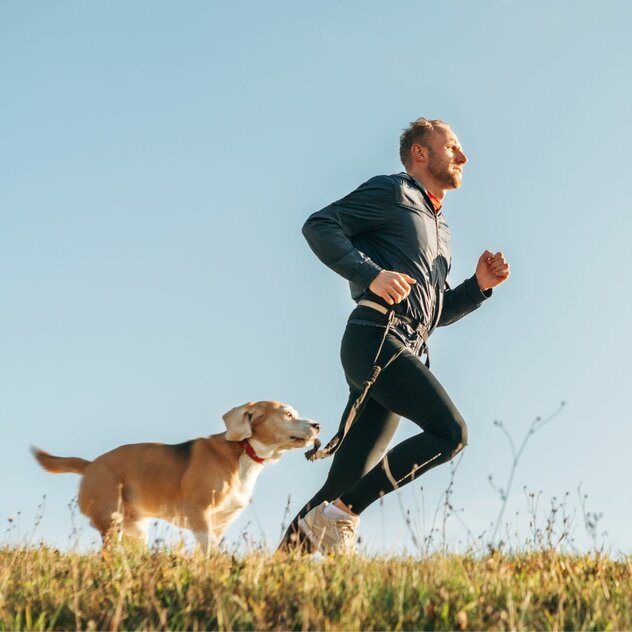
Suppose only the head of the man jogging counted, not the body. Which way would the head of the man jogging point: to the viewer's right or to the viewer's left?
to the viewer's right

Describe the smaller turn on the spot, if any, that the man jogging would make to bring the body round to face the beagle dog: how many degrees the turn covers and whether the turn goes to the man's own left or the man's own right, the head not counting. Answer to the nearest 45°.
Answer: approximately 135° to the man's own left

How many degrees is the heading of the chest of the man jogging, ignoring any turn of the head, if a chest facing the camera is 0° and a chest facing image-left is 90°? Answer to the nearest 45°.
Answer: approximately 270°

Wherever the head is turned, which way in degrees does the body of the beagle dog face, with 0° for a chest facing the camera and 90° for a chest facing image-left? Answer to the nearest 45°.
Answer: approximately 270°

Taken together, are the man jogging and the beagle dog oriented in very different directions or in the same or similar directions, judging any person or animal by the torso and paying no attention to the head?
same or similar directions
